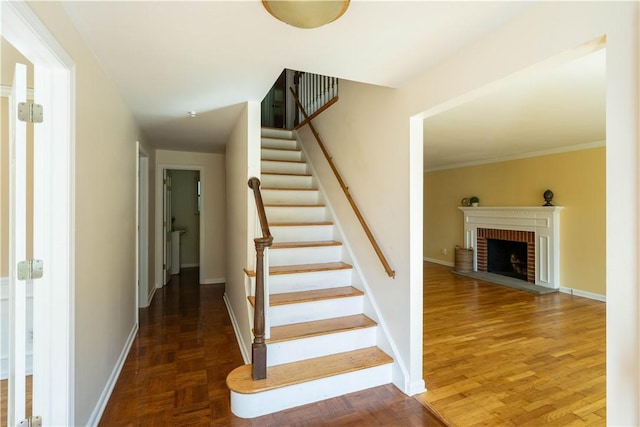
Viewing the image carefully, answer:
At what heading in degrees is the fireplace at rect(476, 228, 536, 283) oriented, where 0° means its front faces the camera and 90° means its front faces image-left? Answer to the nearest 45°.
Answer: approximately 45°

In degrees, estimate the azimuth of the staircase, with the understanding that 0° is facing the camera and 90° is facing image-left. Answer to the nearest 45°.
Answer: approximately 0°

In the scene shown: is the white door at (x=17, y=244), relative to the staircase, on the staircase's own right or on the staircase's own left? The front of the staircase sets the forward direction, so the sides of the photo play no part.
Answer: on the staircase's own right

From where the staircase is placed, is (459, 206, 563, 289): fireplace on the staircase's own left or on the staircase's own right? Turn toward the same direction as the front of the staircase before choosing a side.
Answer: on the staircase's own left

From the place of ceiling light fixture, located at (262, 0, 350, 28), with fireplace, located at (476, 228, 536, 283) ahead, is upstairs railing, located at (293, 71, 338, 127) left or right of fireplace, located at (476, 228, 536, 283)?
left

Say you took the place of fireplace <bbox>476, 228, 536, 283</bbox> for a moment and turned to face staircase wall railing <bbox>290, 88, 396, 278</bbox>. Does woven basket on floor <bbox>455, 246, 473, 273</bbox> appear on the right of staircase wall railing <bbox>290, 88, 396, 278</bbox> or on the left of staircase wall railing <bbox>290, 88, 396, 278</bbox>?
right
